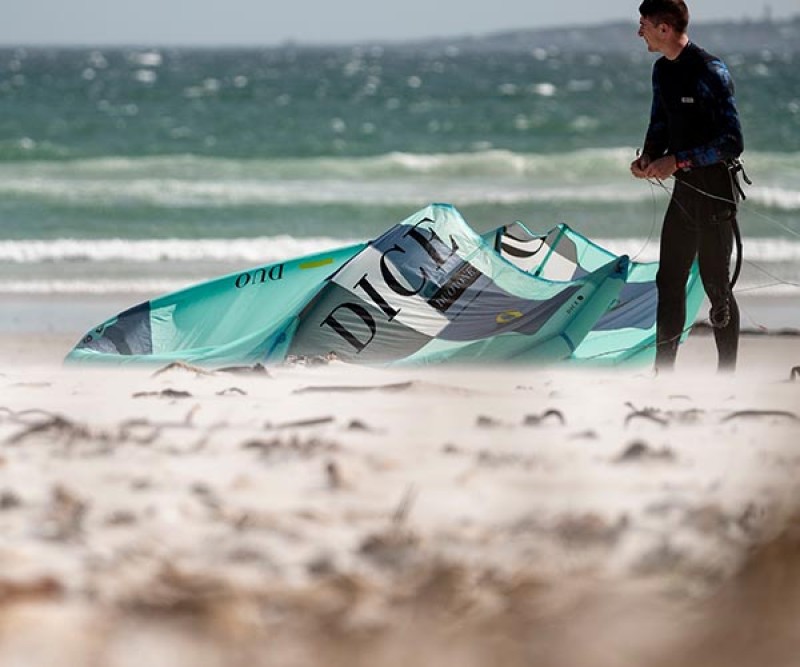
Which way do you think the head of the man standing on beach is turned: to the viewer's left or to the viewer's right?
to the viewer's left

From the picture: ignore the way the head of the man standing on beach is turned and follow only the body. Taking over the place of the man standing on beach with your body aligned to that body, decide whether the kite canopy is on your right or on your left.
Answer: on your right

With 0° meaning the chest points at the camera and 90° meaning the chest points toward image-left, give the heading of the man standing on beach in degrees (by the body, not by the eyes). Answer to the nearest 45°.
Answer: approximately 45°
